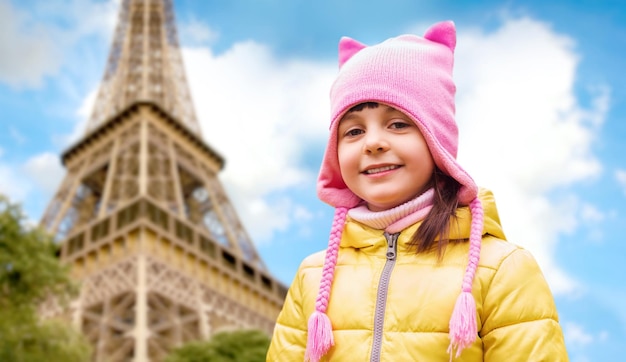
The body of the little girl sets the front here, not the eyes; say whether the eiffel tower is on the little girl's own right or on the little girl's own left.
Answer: on the little girl's own right

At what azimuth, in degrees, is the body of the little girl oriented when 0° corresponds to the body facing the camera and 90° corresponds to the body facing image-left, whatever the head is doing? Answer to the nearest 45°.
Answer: approximately 45°
